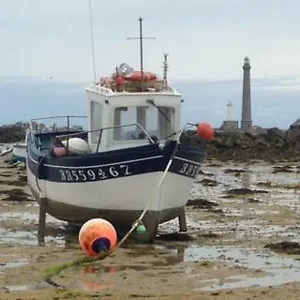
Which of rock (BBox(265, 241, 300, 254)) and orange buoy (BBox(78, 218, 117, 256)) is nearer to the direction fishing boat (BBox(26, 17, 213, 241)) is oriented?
the rock

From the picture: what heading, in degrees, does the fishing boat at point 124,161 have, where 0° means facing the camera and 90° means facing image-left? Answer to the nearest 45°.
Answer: approximately 315°

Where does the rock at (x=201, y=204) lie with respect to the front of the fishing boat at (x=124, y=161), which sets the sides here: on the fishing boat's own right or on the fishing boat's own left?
on the fishing boat's own left

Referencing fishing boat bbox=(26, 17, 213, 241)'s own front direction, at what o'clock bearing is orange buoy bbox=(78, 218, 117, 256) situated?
The orange buoy is roughly at 2 o'clock from the fishing boat.

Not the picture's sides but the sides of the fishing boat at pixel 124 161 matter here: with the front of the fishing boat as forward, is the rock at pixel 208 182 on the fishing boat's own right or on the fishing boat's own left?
on the fishing boat's own left

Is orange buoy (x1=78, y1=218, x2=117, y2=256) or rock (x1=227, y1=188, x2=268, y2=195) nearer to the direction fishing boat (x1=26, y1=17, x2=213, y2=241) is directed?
the orange buoy
